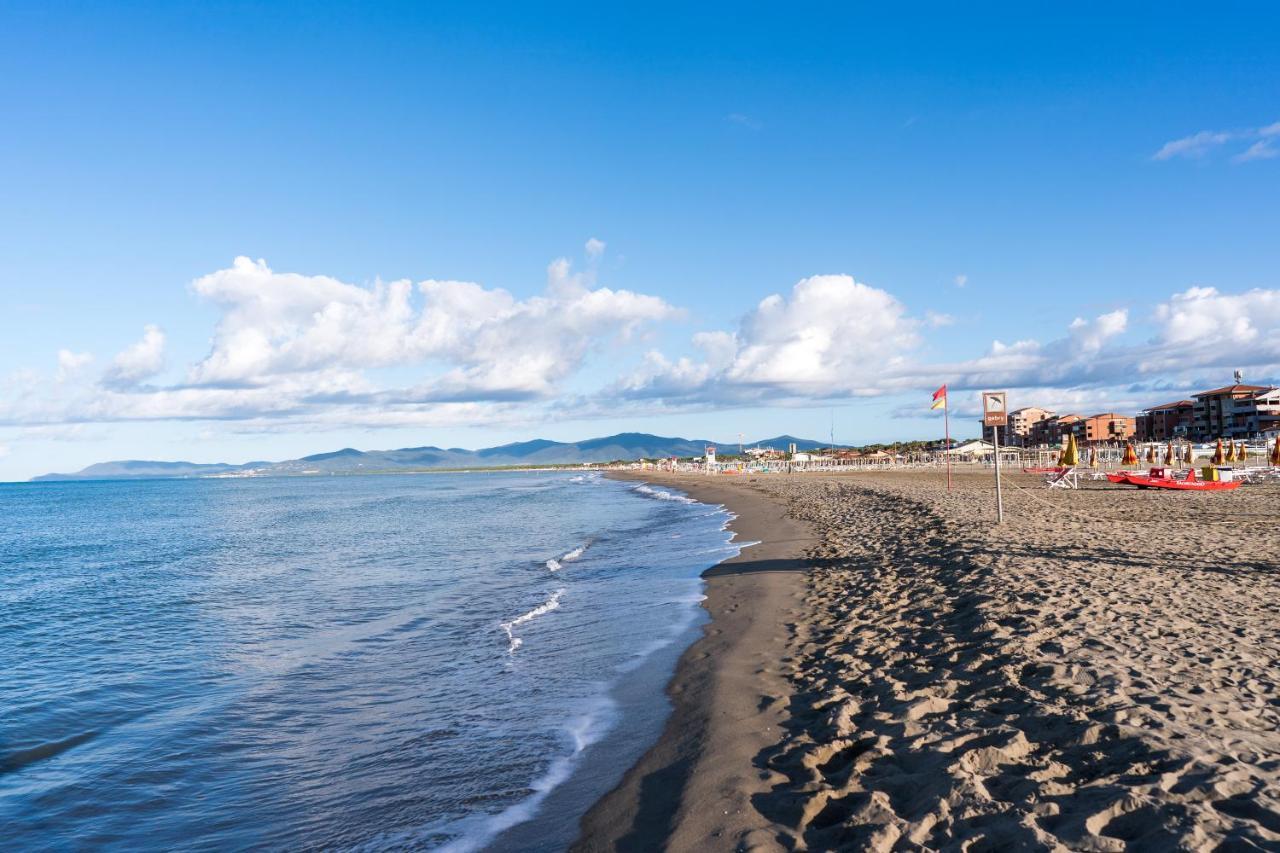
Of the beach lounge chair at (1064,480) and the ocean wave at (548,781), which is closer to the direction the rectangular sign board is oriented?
the ocean wave

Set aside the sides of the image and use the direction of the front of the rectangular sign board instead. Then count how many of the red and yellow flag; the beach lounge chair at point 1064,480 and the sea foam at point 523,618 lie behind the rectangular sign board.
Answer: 2

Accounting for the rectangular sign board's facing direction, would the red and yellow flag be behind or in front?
behind

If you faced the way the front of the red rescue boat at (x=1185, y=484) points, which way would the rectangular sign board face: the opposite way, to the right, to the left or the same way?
to the left

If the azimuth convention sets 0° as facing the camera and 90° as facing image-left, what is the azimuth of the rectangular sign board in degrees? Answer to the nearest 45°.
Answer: approximately 0°

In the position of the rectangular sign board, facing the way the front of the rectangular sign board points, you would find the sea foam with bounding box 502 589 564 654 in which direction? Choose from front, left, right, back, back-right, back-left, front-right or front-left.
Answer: front-right

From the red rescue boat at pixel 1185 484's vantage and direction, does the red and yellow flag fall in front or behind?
in front

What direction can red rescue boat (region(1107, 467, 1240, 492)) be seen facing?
to the viewer's left

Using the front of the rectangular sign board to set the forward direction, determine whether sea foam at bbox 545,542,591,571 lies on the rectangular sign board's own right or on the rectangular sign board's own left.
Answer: on the rectangular sign board's own right

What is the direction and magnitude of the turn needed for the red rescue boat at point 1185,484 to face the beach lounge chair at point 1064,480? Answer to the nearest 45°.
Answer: approximately 45° to its right

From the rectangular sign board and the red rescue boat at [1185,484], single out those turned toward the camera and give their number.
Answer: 1

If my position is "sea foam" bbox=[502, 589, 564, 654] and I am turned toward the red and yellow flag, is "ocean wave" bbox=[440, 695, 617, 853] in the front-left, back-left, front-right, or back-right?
back-right

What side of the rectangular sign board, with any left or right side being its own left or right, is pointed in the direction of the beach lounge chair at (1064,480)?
back

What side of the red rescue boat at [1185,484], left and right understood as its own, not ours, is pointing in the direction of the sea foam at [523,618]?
left
